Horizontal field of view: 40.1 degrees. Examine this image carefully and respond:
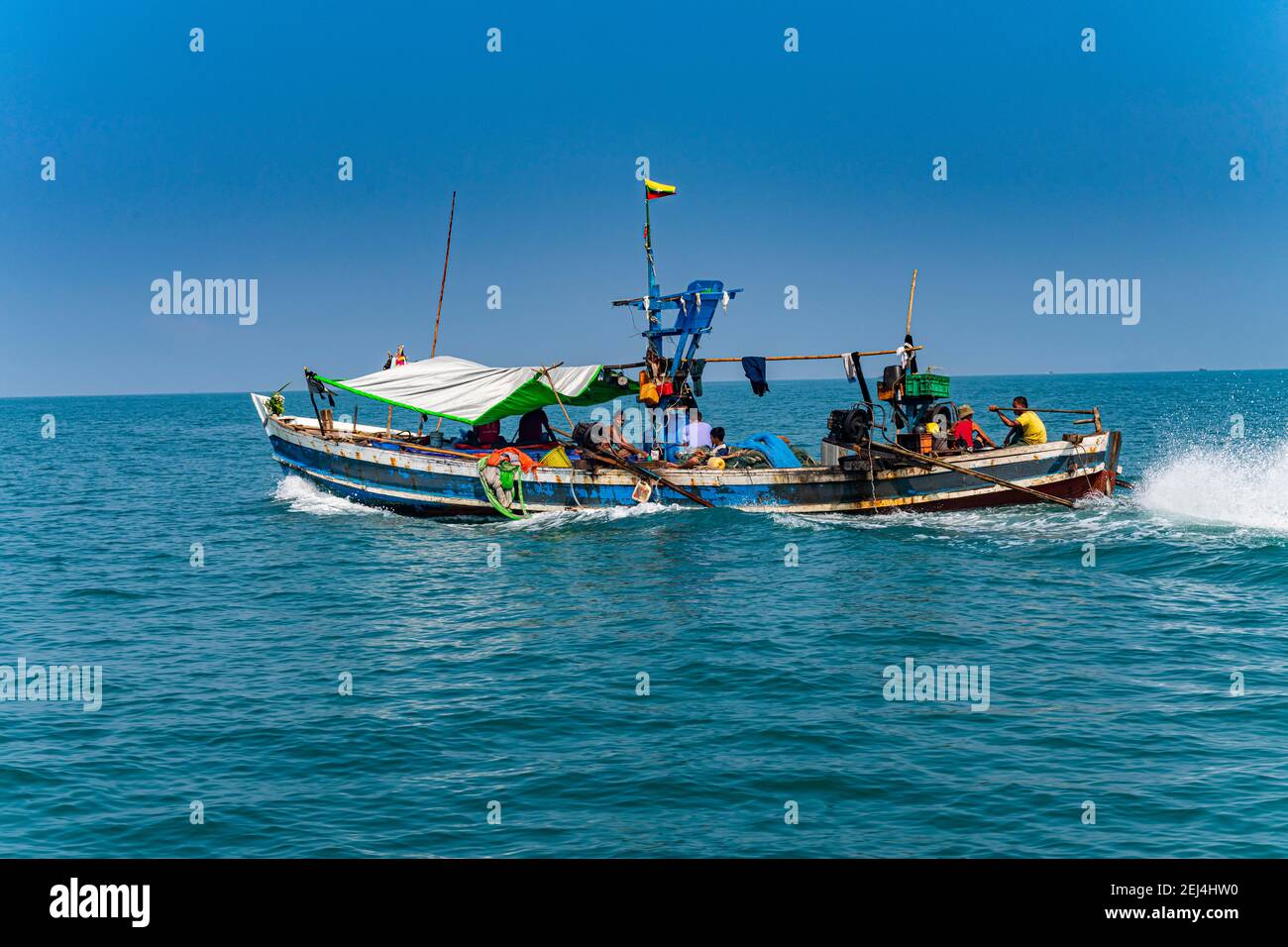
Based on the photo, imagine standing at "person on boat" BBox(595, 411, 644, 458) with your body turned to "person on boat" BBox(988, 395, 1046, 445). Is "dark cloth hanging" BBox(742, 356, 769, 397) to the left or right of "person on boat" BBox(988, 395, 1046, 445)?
left

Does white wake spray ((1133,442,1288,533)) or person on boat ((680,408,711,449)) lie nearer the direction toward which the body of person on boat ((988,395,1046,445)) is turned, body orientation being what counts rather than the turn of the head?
the person on boat

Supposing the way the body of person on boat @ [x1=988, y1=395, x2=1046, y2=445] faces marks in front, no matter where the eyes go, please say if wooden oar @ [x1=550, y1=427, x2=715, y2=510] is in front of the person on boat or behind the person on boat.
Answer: in front

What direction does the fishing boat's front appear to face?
to the viewer's left

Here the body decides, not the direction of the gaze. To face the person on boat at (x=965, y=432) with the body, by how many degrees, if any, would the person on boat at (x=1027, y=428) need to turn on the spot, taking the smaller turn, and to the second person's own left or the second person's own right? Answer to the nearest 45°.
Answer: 0° — they already face them

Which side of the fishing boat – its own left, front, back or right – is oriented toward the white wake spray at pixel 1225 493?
back

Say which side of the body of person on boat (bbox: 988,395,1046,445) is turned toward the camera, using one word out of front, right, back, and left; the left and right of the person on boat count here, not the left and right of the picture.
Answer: left

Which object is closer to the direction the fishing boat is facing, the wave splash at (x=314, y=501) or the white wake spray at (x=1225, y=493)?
the wave splash

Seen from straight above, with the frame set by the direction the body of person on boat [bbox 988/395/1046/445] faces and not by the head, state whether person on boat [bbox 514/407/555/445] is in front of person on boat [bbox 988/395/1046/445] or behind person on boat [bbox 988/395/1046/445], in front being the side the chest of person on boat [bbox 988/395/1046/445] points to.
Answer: in front

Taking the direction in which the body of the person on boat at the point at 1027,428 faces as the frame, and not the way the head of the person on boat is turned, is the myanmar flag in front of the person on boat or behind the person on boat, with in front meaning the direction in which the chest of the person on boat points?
in front
